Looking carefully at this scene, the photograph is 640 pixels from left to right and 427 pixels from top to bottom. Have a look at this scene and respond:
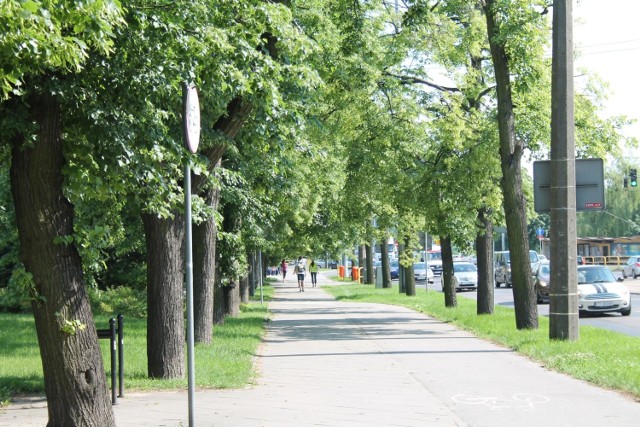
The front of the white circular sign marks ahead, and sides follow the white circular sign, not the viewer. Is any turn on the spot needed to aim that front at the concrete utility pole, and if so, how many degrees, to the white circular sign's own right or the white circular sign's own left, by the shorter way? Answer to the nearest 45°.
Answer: approximately 45° to the white circular sign's own left

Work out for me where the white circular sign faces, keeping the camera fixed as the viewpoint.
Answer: facing to the right of the viewer

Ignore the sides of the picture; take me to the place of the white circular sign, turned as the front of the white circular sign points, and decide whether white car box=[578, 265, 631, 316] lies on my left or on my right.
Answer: on my left
